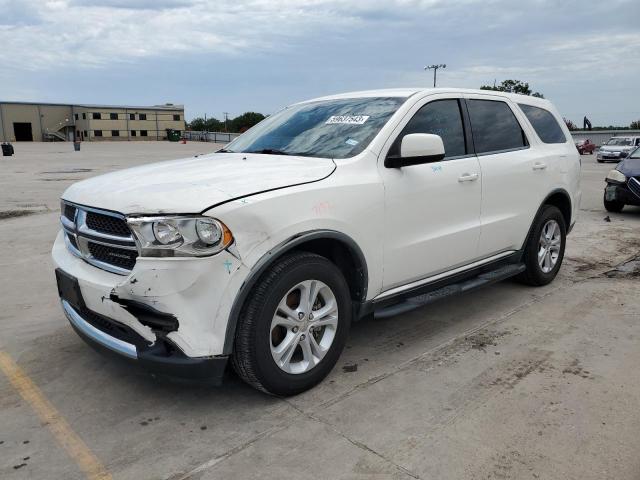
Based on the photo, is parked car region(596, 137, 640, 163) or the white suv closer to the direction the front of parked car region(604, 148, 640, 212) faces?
the white suv

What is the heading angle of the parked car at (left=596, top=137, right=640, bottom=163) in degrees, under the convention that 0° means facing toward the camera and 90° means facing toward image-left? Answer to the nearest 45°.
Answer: approximately 45°

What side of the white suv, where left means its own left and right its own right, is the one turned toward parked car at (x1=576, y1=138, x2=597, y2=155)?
back

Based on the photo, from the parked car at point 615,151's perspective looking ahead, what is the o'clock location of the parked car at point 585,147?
the parked car at point 585,147 is roughly at 4 o'clock from the parked car at point 615,151.

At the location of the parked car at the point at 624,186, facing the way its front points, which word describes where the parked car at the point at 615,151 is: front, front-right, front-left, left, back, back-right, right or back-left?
back-right

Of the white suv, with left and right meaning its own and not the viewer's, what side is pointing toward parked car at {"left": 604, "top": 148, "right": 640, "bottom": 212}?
back

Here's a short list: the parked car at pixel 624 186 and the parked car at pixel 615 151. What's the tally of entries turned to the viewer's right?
0

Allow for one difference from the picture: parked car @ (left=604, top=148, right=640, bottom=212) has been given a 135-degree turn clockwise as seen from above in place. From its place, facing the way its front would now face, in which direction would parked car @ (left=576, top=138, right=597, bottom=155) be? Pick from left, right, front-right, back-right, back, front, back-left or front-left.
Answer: front

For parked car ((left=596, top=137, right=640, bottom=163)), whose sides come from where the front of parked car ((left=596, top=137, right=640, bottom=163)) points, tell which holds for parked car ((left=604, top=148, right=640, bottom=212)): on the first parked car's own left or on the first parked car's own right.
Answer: on the first parked car's own left

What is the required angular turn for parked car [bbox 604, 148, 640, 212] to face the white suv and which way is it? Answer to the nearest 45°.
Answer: approximately 45° to its left

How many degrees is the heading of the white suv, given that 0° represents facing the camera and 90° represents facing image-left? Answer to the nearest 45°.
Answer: approximately 45°
